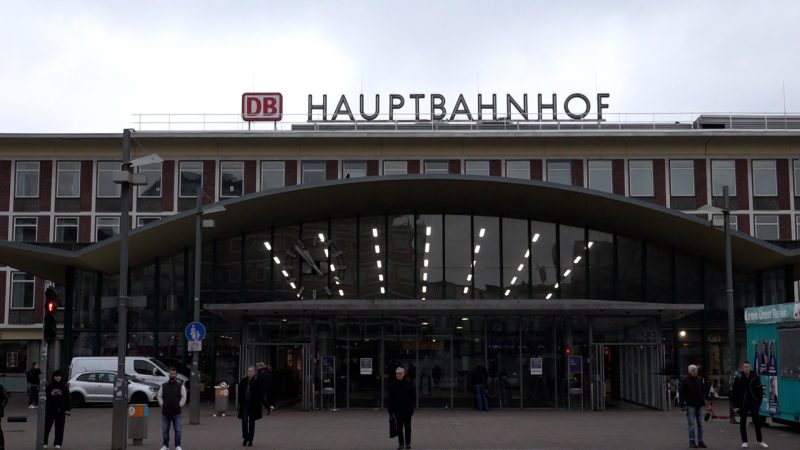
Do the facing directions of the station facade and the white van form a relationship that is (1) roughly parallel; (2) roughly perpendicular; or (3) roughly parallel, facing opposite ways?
roughly perpendicular

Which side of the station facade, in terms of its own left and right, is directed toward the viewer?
front

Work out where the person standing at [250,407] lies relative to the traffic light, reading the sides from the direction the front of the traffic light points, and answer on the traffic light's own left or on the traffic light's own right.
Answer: on the traffic light's own left

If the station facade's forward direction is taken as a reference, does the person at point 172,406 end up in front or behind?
in front

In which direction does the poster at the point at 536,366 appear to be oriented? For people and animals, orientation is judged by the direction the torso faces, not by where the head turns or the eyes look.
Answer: toward the camera

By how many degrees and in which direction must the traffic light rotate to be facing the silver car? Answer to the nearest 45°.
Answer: approximately 180°

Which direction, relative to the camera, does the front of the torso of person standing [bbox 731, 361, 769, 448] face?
toward the camera

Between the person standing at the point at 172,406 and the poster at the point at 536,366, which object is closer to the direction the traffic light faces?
the person standing

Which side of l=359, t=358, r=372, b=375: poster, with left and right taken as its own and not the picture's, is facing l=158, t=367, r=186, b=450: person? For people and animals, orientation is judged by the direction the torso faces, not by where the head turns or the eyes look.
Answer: front

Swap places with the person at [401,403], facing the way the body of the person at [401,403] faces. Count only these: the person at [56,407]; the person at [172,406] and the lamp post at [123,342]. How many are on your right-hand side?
3
